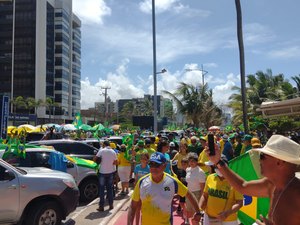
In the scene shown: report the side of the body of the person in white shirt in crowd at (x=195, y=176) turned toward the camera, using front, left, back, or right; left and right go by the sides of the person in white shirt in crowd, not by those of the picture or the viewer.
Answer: front

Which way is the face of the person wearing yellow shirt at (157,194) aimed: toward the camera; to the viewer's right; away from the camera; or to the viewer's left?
toward the camera

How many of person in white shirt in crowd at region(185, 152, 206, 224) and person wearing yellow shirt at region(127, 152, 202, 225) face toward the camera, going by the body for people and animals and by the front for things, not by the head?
2

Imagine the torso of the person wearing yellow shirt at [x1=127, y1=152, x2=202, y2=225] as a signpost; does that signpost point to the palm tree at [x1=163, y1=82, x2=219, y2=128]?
no

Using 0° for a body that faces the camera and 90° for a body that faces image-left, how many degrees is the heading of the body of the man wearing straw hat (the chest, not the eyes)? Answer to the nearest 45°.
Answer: approximately 90°

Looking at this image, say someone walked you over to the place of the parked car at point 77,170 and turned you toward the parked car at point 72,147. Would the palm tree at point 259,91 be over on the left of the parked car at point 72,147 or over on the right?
right

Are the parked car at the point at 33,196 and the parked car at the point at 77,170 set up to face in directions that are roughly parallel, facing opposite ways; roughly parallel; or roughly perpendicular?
roughly parallel
